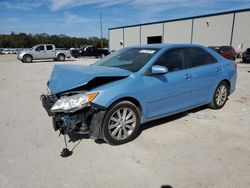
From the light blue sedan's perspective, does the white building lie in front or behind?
behind

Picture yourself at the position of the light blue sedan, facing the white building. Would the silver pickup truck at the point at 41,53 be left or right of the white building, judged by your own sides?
left

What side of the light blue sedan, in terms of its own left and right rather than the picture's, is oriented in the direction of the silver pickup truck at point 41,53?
right

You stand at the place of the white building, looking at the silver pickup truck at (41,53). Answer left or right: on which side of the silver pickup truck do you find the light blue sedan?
left

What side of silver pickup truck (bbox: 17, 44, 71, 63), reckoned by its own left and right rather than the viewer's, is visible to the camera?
left

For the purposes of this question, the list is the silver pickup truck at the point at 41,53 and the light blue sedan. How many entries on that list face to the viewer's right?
0

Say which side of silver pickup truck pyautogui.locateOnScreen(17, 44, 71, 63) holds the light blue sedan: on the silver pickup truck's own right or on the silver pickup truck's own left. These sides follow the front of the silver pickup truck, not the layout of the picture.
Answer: on the silver pickup truck's own left

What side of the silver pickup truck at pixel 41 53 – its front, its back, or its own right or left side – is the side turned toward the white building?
back

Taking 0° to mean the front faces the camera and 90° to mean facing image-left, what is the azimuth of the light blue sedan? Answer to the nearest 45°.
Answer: approximately 45°
